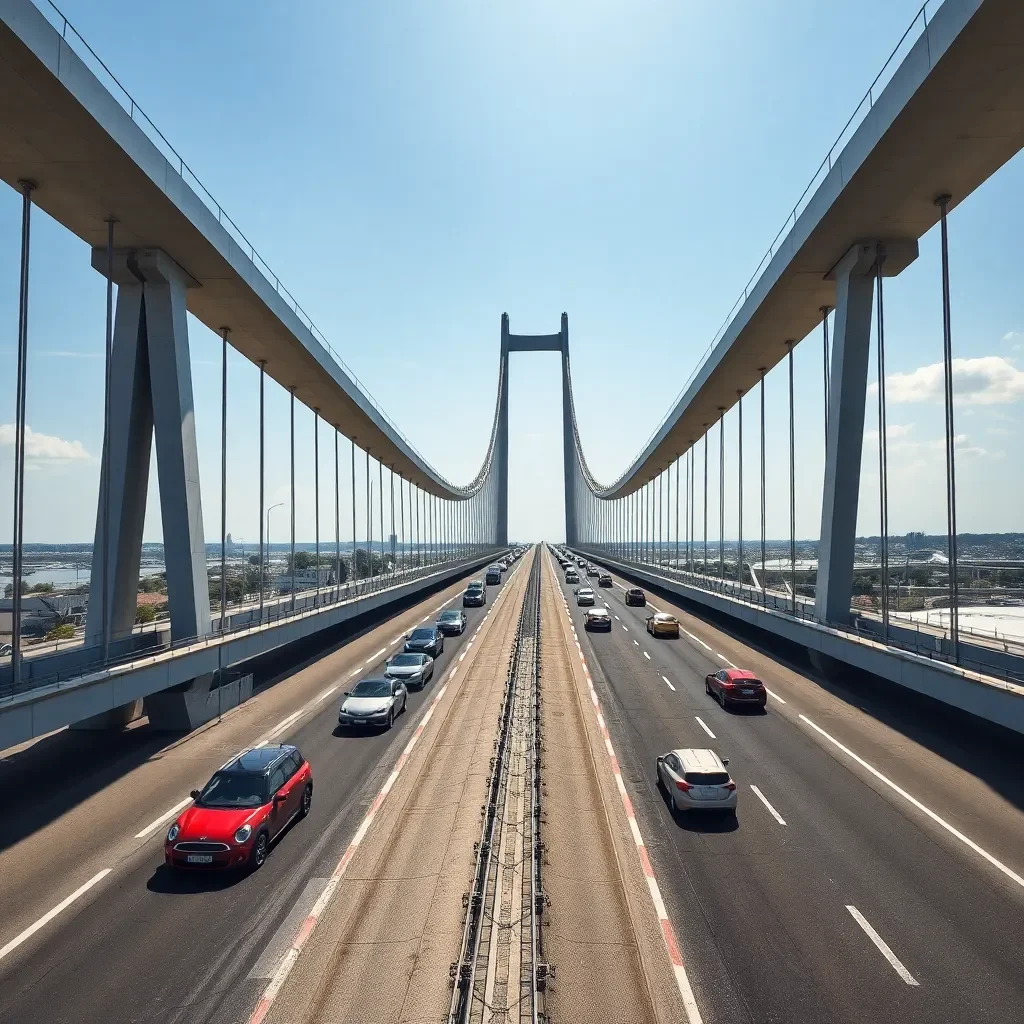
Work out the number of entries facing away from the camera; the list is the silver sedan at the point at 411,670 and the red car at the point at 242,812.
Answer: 0

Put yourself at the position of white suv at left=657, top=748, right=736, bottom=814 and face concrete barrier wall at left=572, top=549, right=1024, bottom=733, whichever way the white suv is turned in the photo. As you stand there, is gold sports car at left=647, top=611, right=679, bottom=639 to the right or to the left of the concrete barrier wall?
left

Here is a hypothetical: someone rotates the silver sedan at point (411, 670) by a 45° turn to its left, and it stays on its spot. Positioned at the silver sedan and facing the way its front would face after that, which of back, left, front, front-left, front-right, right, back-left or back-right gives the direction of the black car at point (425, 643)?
back

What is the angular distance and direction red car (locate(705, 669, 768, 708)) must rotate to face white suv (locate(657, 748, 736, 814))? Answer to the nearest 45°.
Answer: approximately 135° to its left

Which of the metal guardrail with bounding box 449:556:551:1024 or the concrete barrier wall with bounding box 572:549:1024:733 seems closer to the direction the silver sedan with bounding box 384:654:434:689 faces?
the metal guardrail

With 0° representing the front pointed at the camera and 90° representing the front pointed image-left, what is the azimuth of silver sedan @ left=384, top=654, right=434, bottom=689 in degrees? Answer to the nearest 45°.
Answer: approximately 45°

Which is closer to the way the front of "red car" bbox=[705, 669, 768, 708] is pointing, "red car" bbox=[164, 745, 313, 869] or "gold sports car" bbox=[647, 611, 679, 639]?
the gold sports car

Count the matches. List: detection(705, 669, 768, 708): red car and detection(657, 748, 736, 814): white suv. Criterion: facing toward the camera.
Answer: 0

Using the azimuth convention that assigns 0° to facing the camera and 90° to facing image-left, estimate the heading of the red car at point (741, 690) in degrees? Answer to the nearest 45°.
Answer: approximately 135°

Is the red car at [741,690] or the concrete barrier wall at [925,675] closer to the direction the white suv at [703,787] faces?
the red car

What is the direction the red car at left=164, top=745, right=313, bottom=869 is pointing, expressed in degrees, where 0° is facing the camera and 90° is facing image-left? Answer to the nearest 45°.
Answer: approximately 45°

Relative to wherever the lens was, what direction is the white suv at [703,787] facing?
facing away from the viewer and to the left of the viewer
